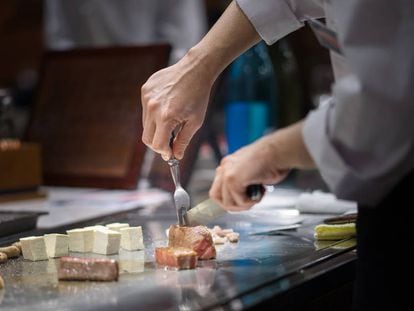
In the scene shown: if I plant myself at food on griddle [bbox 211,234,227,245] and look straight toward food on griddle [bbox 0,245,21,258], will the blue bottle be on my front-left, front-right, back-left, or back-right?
back-right

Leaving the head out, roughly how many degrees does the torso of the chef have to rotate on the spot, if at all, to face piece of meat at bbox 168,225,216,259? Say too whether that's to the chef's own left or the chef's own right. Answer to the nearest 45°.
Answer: approximately 45° to the chef's own right

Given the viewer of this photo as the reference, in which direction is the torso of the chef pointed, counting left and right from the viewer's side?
facing to the left of the viewer

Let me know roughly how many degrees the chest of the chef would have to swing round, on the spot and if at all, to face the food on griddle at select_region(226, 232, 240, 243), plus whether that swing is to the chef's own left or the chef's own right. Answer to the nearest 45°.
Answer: approximately 45° to the chef's own right

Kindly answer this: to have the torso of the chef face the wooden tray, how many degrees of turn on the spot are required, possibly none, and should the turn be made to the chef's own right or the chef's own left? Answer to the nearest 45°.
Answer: approximately 45° to the chef's own right

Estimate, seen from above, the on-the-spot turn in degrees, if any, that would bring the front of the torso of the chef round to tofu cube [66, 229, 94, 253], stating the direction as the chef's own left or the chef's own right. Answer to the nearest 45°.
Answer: approximately 45° to the chef's own right

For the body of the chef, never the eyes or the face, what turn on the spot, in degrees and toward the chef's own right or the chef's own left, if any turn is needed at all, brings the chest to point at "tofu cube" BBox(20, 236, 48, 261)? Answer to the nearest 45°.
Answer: approximately 45° to the chef's own right

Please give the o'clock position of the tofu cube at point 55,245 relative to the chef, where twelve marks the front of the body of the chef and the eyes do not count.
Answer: The tofu cube is roughly at 1 o'clock from the chef.
